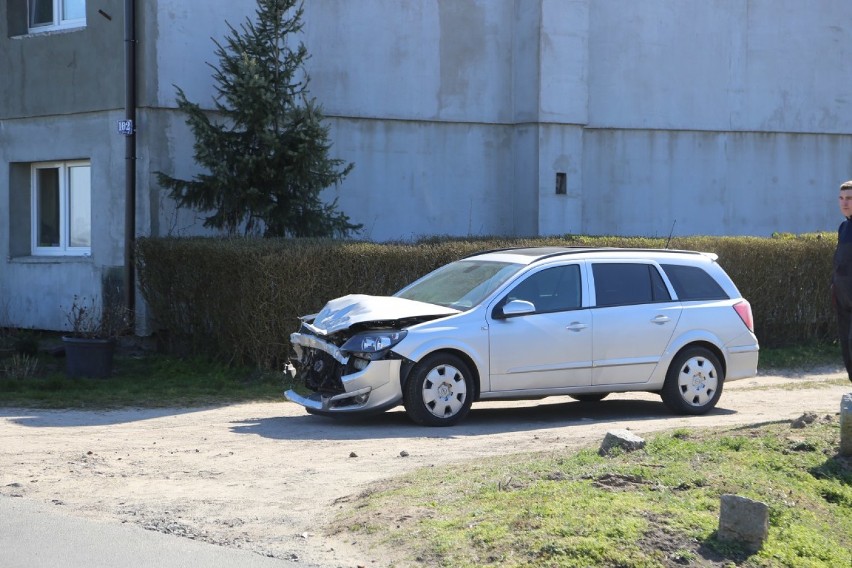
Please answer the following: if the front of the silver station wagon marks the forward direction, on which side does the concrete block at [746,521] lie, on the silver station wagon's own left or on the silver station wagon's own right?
on the silver station wagon's own left

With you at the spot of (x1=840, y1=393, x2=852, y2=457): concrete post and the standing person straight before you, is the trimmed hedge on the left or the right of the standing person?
left

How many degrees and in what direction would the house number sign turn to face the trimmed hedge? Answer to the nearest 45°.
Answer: approximately 45° to its left

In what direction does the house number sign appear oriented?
toward the camera

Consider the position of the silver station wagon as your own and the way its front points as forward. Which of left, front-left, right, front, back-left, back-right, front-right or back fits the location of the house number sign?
right

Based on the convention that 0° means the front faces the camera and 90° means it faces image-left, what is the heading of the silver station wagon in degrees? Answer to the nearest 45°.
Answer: approximately 45°

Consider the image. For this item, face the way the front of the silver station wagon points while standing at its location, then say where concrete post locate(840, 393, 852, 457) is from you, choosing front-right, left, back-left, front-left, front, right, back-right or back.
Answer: left

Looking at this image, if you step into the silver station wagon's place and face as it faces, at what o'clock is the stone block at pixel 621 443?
The stone block is roughly at 10 o'clock from the silver station wagon.

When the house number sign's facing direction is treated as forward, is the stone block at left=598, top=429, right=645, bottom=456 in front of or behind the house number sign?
in front

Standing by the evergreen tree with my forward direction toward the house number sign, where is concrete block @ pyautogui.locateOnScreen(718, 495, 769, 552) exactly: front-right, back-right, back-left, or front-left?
back-left

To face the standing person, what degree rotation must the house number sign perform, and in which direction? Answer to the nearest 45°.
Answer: approximately 45° to its left
